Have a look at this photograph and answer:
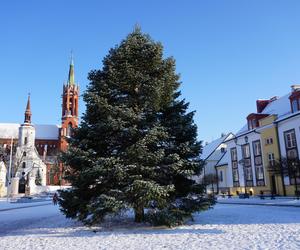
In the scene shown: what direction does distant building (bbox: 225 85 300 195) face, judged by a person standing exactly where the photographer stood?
facing the viewer and to the left of the viewer

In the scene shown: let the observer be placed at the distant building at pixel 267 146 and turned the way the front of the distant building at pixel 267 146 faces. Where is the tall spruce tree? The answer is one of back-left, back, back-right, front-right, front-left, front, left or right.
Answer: front-left
